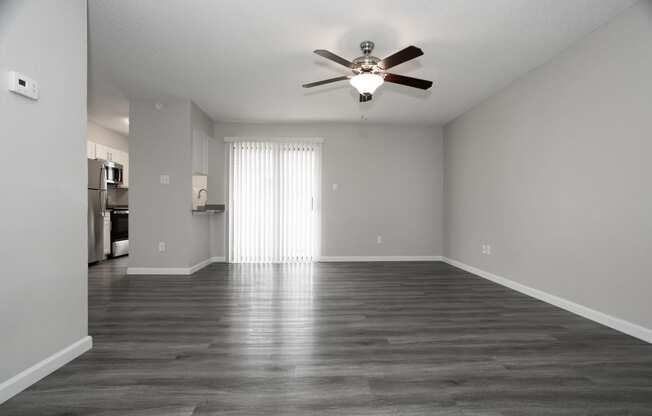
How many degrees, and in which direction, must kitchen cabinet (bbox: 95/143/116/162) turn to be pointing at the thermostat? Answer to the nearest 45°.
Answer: approximately 45° to its right

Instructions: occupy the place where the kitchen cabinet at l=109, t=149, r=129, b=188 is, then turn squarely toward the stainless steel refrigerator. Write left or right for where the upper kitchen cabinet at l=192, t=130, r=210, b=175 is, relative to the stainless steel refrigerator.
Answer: left

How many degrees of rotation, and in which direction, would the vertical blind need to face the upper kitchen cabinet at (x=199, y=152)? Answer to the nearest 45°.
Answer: approximately 45° to its right

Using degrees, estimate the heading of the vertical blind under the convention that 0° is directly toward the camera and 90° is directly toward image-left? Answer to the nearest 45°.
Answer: approximately 0°

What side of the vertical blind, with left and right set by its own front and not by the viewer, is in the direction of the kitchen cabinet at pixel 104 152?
right

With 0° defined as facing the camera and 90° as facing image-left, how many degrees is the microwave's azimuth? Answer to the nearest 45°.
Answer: approximately 315°
